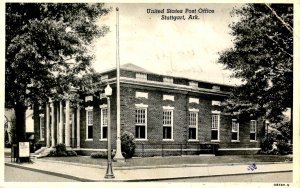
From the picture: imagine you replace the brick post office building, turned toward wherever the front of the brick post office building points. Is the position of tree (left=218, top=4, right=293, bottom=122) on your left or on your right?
on your left

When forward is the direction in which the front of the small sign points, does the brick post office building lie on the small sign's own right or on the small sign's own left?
on the small sign's own left

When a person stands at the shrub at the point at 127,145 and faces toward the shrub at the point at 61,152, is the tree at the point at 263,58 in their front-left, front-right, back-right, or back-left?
back-right

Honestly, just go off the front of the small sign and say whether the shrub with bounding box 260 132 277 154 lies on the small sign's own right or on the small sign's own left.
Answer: on the small sign's own left

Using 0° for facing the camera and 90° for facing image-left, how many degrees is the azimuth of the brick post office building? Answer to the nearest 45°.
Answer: approximately 45°

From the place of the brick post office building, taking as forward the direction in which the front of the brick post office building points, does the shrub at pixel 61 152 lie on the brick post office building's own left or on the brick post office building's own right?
on the brick post office building's own right

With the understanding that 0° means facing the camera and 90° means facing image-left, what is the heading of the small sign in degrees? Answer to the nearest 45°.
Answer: approximately 0°
